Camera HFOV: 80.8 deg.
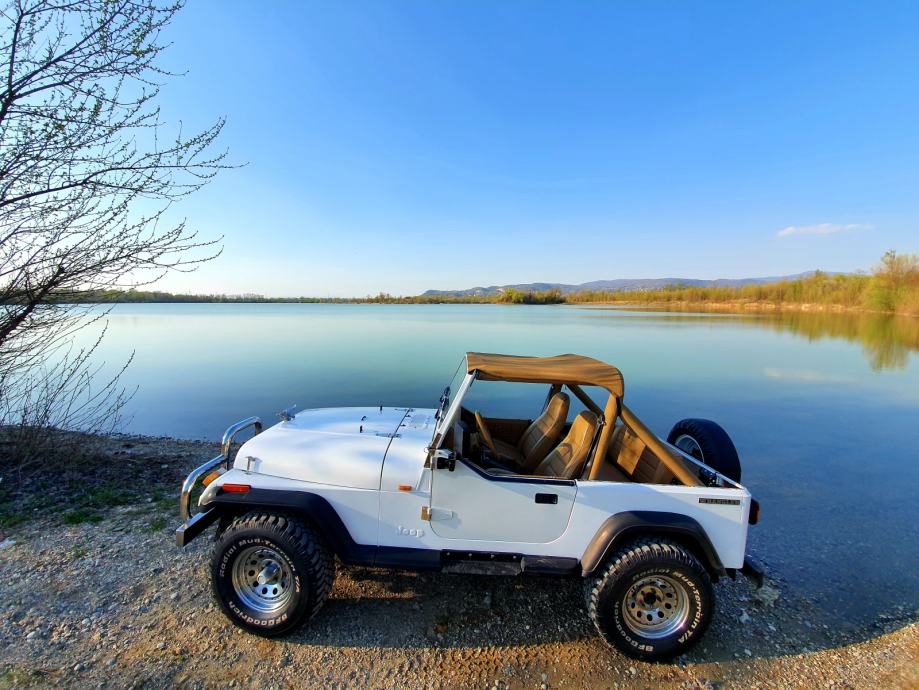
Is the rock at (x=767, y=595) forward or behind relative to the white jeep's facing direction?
behind

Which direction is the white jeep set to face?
to the viewer's left
